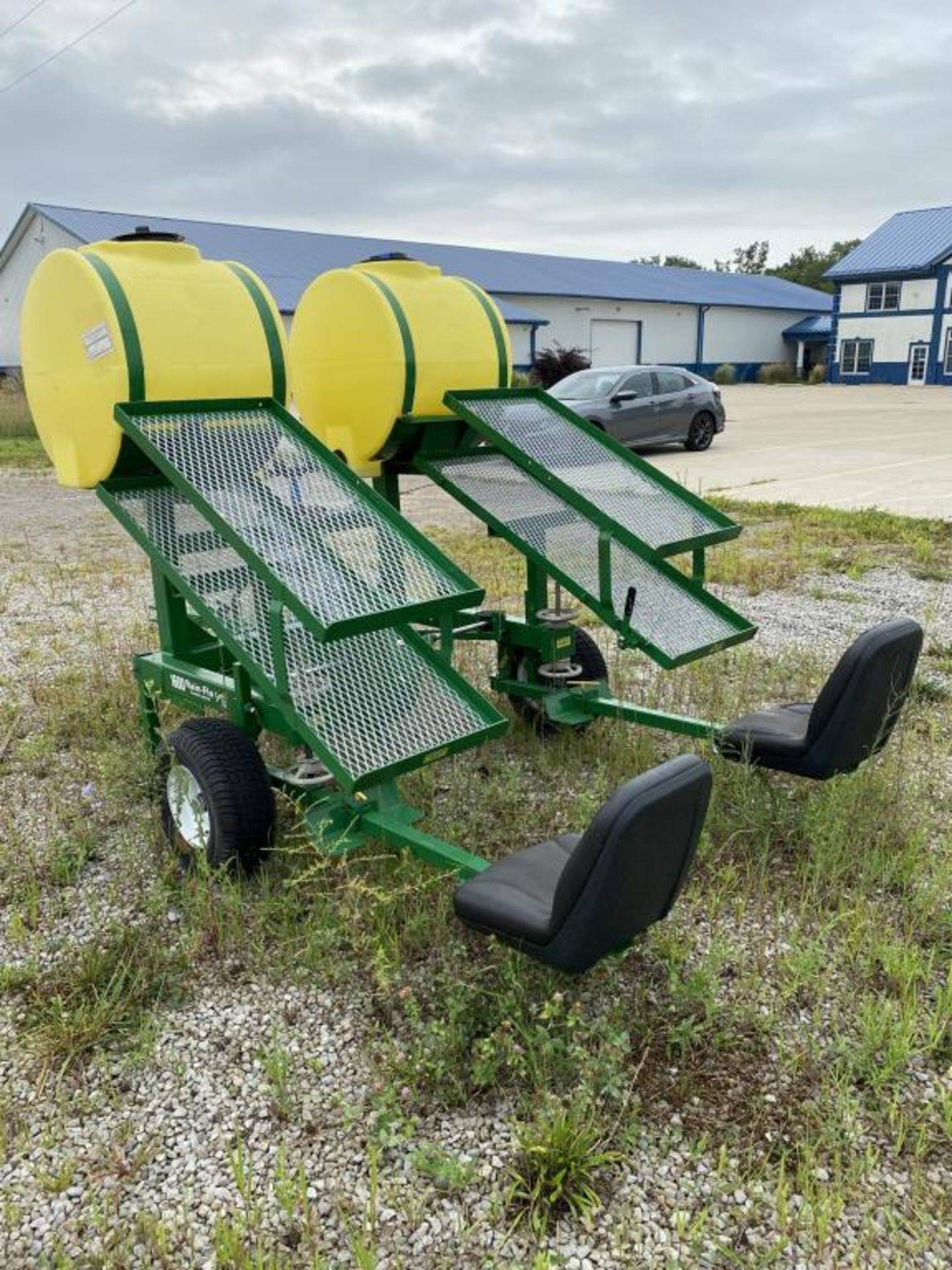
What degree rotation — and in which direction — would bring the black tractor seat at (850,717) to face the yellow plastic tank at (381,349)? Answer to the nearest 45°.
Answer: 0° — it already faces it

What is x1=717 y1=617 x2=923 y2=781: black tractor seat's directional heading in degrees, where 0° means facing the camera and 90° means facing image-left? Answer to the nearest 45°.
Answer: approximately 135°

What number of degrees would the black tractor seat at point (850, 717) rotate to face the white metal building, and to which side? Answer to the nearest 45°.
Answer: approximately 45° to its right

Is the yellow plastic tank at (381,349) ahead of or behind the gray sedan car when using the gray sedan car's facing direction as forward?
ahead

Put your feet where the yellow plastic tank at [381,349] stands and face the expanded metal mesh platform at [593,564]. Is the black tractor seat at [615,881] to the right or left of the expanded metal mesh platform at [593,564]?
right

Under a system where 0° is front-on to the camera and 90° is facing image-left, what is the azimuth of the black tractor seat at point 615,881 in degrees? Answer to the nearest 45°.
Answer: approximately 135°

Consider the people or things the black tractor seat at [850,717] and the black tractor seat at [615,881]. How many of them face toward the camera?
0

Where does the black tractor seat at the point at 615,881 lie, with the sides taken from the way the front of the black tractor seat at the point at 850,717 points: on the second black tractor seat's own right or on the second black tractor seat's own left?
on the second black tractor seat's own left

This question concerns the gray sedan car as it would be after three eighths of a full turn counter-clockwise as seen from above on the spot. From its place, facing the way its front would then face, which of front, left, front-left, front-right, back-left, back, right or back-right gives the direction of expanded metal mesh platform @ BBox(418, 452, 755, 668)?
right

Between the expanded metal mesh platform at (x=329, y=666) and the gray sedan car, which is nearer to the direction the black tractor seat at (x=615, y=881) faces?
the expanded metal mesh platform

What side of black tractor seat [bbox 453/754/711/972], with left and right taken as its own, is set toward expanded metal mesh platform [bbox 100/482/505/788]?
front

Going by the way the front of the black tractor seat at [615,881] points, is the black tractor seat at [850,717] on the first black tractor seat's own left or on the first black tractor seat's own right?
on the first black tractor seat's own right
